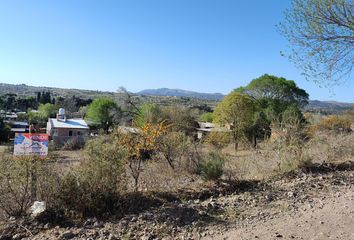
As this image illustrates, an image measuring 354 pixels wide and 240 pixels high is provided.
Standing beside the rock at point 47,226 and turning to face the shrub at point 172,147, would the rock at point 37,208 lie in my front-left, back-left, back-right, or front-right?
front-left

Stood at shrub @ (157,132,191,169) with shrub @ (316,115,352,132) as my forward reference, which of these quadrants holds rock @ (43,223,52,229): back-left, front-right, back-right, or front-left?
back-right

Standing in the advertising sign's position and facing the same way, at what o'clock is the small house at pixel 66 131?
The small house is roughly at 6 o'clock from the advertising sign.

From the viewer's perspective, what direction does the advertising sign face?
toward the camera

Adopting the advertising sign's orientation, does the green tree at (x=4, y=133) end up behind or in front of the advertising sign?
behind

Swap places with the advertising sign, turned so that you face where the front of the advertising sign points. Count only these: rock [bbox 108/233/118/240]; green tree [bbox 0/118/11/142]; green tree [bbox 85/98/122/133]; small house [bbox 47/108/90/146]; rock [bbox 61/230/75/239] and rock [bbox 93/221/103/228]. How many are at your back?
3

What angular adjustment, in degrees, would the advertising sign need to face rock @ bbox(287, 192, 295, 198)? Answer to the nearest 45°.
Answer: approximately 90° to its left

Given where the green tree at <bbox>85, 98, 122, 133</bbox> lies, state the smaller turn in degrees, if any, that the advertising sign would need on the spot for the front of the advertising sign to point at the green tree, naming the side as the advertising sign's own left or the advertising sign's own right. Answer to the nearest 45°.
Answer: approximately 180°

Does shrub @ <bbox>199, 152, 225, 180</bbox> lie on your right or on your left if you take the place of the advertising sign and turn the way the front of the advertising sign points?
on your left

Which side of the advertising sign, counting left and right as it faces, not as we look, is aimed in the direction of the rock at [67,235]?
front
